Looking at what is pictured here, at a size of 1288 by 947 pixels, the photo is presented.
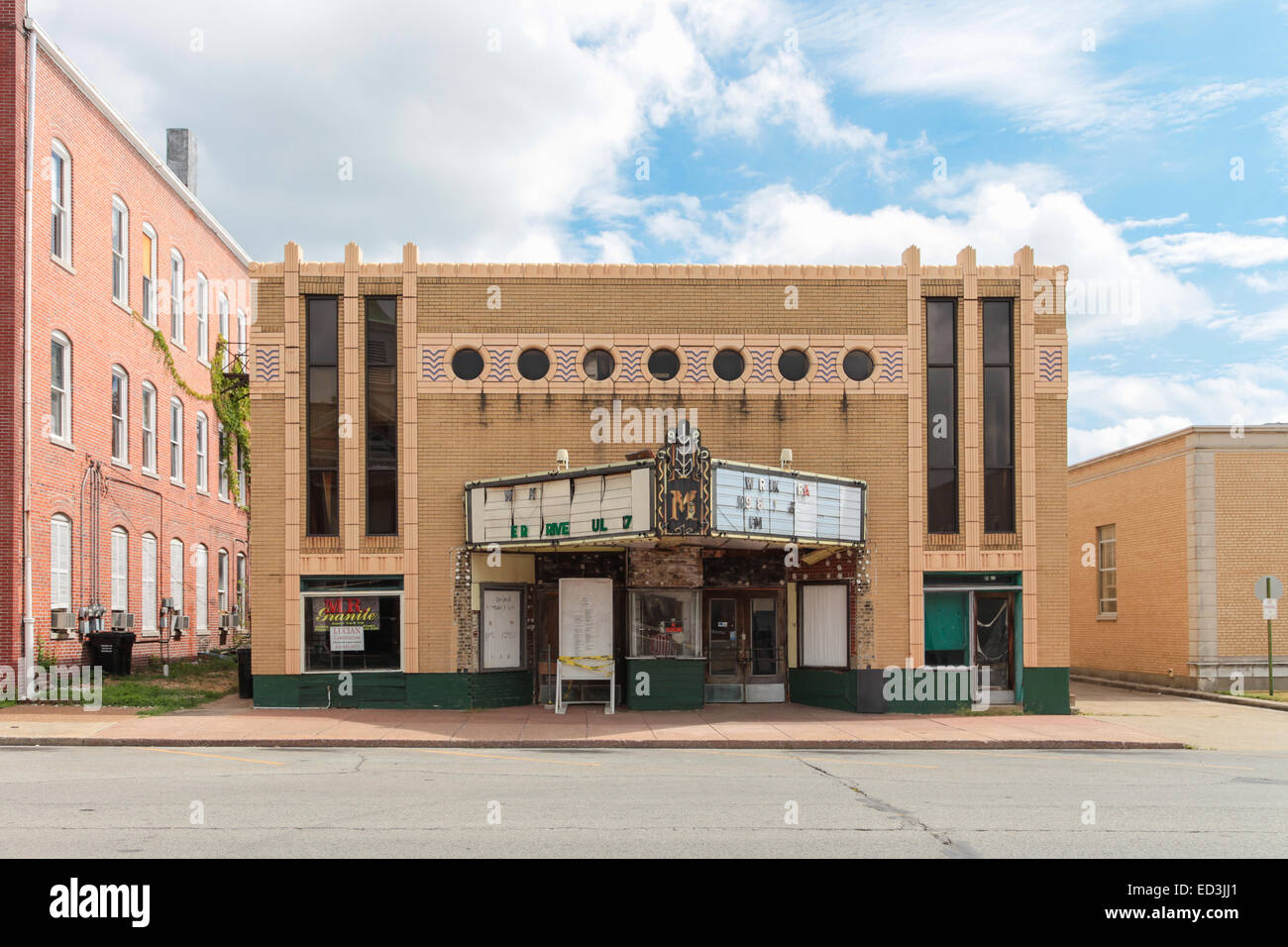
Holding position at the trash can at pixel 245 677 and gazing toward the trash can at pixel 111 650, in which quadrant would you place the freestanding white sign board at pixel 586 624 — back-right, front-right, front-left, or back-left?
back-right

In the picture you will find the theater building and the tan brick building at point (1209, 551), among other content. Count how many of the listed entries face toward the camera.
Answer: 2

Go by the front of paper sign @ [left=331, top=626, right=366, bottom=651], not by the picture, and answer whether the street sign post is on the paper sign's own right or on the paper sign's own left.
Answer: on the paper sign's own left

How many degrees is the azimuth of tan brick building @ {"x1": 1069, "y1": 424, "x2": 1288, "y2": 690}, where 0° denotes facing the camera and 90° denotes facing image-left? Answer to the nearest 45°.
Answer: approximately 0°
